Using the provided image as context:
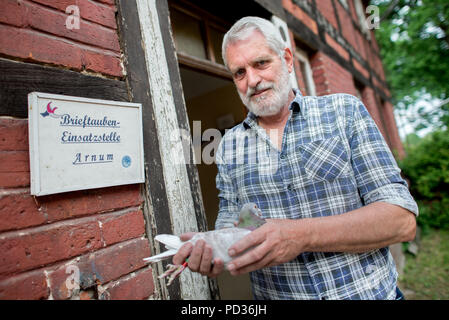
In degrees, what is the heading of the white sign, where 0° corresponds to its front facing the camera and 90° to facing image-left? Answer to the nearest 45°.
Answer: approximately 315°

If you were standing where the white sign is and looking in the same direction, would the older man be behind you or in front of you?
in front

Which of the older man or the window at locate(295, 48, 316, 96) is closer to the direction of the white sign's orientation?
the older man
